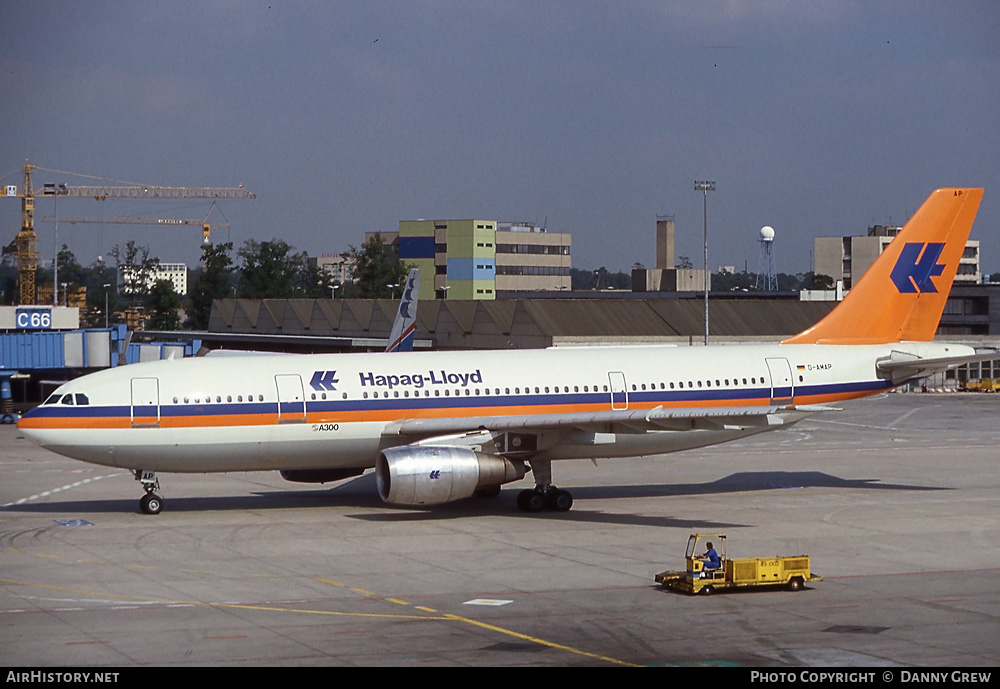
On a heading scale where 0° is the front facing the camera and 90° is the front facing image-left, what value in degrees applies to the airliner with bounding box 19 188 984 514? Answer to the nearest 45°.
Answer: approximately 90°

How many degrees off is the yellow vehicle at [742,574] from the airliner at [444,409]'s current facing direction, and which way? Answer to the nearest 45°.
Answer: approximately 135° to its left
